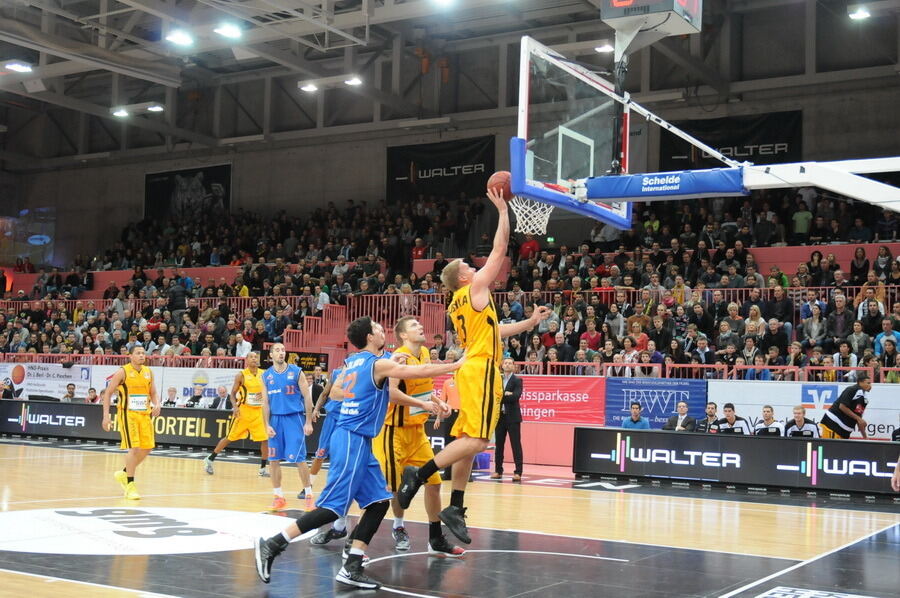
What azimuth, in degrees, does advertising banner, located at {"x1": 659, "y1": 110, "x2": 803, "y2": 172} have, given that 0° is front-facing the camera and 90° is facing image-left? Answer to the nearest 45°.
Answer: approximately 0°

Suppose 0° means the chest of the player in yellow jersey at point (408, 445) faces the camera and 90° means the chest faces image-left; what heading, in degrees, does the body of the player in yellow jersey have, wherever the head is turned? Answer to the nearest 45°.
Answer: approximately 315°

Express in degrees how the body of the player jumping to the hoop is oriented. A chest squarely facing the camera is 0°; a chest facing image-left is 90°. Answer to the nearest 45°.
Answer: approximately 225°

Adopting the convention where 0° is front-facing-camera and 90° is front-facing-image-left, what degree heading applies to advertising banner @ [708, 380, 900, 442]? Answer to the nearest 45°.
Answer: approximately 0°

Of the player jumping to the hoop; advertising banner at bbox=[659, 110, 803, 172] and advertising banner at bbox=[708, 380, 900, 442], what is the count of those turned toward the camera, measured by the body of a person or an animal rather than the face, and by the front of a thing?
2

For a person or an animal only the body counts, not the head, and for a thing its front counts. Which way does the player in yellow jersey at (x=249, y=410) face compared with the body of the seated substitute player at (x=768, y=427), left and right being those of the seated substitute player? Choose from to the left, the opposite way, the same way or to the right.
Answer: to the left

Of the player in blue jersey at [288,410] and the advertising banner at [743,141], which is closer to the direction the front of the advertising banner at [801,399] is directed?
the player in blue jersey

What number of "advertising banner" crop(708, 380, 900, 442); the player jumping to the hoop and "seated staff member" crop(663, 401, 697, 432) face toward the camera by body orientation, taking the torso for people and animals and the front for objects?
2

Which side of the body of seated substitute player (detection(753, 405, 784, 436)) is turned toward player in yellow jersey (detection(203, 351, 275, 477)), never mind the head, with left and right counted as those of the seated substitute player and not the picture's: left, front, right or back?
right

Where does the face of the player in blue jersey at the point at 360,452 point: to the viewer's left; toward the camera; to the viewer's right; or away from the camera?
to the viewer's right

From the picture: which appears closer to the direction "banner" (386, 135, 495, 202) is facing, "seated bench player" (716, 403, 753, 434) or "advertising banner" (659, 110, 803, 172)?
the seated bench player
